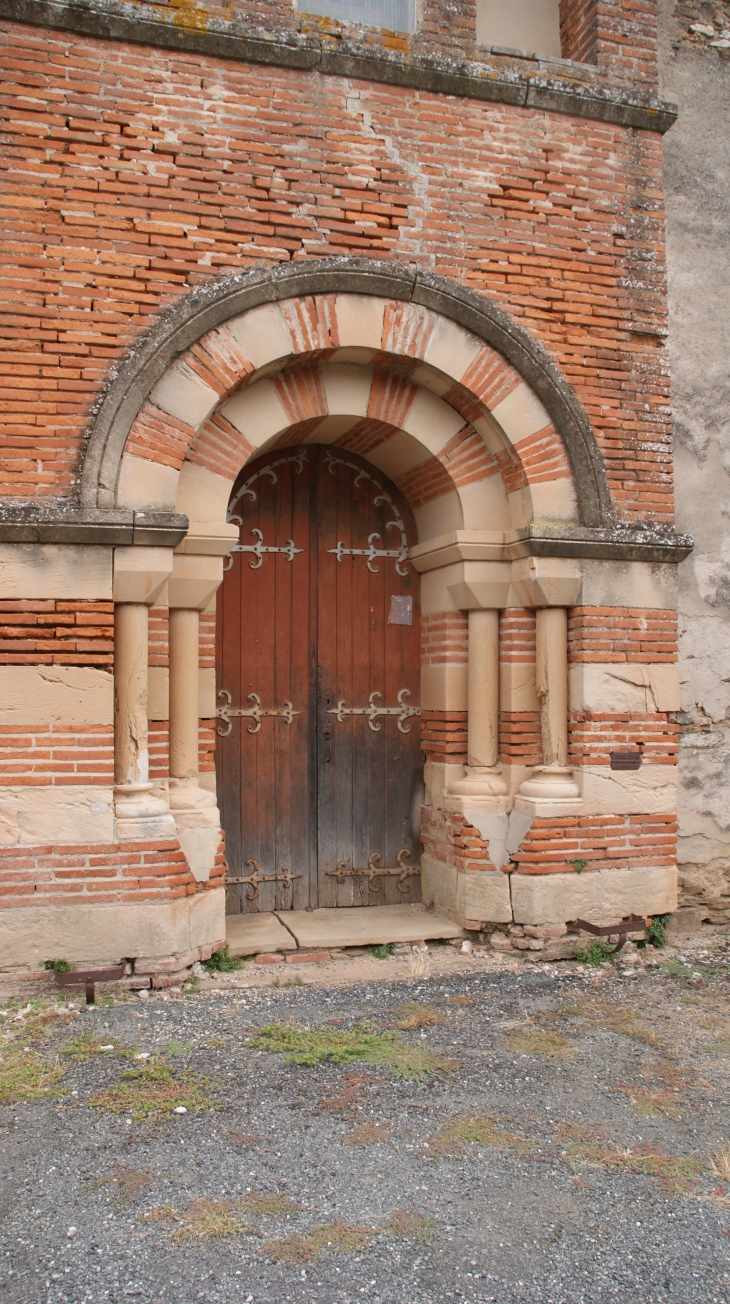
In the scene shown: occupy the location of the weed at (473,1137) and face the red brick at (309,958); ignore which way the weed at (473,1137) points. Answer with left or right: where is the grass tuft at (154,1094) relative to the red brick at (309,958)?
left

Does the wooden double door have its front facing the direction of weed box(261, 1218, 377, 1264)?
yes

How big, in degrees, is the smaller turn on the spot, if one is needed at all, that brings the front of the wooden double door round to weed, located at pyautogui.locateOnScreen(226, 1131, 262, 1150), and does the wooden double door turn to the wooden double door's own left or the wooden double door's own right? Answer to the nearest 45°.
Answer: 0° — it already faces it

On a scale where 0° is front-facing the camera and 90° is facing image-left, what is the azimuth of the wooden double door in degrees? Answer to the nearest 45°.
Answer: approximately 0°

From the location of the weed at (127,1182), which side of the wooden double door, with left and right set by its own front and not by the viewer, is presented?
front

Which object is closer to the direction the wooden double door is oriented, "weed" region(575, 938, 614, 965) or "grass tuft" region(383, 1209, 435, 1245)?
the grass tuft

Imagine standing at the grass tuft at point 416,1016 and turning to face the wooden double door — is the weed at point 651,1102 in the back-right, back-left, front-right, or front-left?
back-right

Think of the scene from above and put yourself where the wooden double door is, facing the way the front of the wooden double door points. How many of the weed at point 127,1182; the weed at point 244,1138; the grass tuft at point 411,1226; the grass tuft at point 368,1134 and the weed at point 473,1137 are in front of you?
5

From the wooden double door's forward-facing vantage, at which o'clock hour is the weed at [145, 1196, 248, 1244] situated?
The weed is roughly at 12 o'clock from the wooden double door.

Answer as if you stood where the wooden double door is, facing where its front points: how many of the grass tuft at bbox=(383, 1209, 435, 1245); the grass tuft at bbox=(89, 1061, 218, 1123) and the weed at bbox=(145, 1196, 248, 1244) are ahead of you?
3

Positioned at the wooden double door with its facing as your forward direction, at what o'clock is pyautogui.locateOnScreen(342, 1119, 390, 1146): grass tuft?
The grass tuft is roughly at 12 o'clock from the wooden double door.

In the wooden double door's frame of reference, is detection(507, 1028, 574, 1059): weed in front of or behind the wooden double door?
in front

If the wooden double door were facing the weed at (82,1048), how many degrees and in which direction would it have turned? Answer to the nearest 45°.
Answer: approximately 45° to its right
